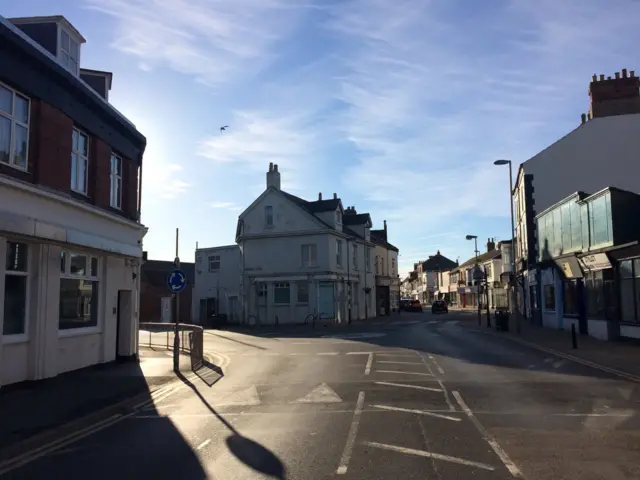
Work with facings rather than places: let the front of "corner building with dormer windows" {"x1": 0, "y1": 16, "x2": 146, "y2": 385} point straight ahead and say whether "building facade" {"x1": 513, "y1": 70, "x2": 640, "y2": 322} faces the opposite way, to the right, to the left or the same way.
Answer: the opposite way

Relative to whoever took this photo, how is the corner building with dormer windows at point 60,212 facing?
facing the viewer and to the right of the viewer

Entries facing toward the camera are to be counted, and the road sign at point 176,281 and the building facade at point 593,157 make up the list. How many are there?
1

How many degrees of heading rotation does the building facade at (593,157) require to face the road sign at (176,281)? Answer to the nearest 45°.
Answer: approximately 45° to its left

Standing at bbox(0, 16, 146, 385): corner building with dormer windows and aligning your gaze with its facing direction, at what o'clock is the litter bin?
The litter bin is roughly at 10 o'clock from the corner building with dormer windows.

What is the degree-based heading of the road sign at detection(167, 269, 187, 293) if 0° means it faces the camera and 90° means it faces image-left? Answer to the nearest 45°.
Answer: approximately 0°

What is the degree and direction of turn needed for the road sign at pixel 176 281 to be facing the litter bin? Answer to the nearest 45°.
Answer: approximately 135° to its left

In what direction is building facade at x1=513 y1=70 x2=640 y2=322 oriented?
to the viewer's left

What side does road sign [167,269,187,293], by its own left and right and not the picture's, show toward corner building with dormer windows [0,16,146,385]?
right

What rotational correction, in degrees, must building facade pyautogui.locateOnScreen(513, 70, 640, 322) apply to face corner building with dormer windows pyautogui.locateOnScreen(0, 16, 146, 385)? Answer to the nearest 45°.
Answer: approximately 45° to its left
